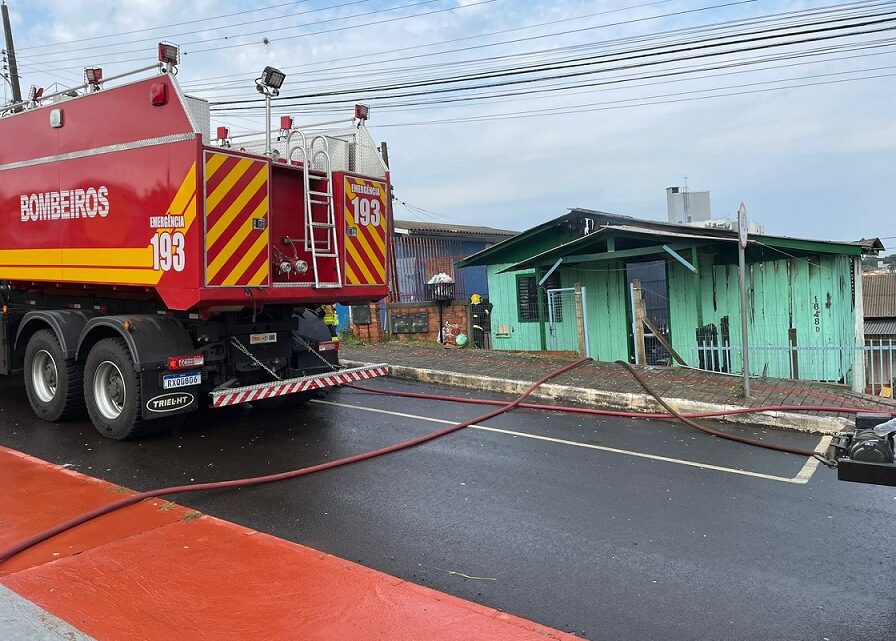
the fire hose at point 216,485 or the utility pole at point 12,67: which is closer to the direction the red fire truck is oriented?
the utility pole

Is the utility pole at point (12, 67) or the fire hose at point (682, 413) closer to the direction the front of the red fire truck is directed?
the utility pole

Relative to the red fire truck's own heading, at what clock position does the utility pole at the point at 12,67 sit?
The utility pole is roughly at 1 o'clock from the red fire truck.

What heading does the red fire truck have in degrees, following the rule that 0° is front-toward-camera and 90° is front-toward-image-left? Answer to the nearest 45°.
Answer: approximately 135°

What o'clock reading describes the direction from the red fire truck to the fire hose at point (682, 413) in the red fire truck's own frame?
The fire hose is roughly at 5 o'clock from the red fire truck.

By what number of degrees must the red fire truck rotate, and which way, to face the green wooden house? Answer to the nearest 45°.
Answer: approximately 135° to its right

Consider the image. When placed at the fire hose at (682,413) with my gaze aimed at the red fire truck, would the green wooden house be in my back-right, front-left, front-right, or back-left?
back-right
